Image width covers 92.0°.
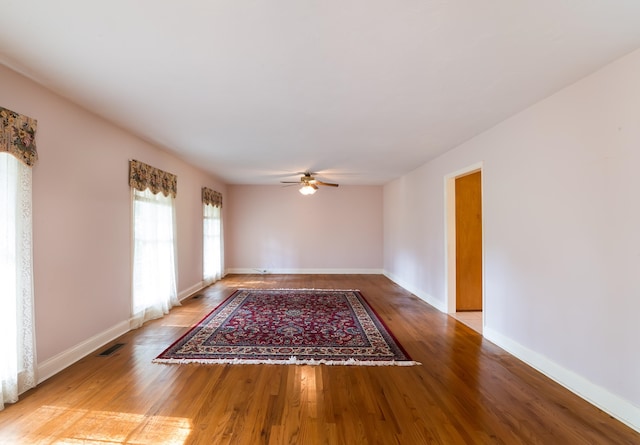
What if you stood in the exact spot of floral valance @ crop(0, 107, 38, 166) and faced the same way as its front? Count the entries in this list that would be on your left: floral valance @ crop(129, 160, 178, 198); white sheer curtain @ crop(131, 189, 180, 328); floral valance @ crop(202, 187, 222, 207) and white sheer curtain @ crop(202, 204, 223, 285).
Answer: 4

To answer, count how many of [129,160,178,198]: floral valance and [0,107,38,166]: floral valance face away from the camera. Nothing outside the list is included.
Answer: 0

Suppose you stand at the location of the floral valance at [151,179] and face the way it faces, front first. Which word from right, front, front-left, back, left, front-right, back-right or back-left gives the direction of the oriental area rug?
front

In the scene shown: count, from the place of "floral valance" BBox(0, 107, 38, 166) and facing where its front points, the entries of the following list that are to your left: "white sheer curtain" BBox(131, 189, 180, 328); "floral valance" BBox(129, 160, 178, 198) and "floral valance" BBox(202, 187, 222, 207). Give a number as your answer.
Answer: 3

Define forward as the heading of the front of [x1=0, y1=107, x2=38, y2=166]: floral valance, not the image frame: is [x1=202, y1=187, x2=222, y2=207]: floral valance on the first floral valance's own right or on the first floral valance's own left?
on the first floral valance's own left

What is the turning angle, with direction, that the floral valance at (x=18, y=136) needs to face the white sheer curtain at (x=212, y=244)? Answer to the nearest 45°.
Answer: approximately 90° to its left

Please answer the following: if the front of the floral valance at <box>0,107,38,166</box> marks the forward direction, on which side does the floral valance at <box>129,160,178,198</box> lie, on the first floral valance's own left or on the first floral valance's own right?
on the first floral valance's own left

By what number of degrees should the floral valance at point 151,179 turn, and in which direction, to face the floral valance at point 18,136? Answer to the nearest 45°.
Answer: approximately 90° to its right

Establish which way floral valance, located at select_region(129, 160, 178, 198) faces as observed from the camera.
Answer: facing the viewer and to the right of the viewer

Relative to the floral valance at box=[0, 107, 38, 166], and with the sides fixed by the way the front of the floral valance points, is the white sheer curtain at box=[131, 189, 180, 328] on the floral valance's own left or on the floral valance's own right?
on the floral valance's own left

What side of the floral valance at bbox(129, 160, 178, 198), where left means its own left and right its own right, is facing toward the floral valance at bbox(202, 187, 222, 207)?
left

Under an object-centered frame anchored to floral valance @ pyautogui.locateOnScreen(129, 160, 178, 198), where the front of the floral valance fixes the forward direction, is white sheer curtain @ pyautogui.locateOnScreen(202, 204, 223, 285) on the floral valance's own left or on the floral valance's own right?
on the floral valance's own left
